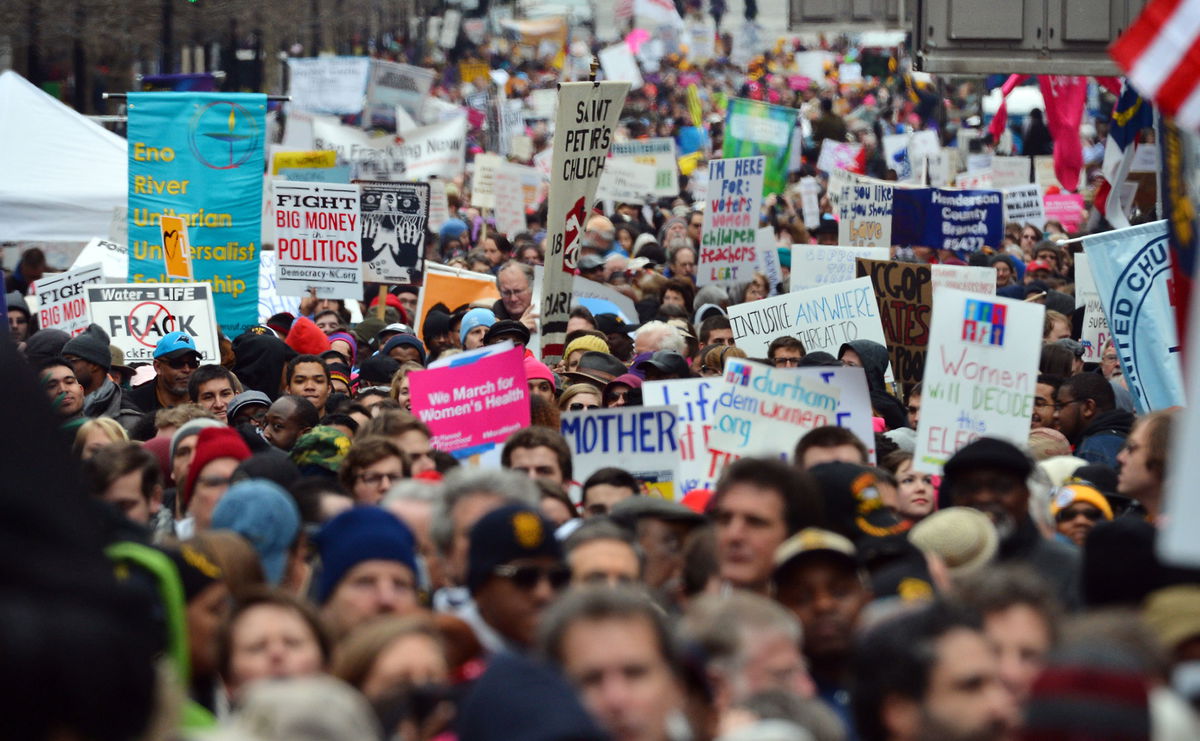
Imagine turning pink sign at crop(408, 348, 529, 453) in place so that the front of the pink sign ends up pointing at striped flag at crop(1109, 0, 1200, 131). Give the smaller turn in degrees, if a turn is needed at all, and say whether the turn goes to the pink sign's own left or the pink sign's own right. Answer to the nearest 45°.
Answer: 0° — it already faces it

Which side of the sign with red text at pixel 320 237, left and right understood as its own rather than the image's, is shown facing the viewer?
front

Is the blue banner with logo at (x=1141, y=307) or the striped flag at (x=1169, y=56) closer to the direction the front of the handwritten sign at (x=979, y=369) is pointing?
the striped flag

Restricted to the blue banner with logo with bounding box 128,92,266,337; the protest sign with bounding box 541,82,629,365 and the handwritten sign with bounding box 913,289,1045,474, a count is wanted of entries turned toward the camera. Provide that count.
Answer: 3

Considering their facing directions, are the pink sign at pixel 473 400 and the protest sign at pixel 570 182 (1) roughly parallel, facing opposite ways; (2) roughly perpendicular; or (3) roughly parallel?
roughly parallel

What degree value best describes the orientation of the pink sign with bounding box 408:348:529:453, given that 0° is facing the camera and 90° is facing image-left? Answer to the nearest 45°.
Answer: approximately 0°

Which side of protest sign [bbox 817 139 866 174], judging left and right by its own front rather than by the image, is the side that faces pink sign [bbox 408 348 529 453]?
front

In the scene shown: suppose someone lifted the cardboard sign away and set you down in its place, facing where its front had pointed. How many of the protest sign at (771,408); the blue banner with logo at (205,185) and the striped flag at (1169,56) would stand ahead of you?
2

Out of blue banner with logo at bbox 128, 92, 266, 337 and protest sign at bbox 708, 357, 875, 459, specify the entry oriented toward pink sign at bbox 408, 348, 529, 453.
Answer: the blue banner with logo

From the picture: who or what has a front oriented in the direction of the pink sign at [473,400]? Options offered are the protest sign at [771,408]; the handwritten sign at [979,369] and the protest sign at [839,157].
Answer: the protest sign at [839,157]

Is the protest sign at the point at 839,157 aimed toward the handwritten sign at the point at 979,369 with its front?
yes

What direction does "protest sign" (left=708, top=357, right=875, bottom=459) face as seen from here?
toward the camera

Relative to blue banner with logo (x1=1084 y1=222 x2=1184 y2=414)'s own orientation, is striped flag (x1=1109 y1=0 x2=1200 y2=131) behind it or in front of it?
in front

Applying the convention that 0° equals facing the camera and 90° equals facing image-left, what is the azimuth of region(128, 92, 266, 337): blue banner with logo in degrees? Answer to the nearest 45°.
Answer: approximately 0°

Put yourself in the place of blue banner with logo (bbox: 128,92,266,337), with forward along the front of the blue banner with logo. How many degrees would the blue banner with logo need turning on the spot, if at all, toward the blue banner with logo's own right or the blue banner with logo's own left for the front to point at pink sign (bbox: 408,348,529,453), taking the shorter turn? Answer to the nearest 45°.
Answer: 0° — it already faces it

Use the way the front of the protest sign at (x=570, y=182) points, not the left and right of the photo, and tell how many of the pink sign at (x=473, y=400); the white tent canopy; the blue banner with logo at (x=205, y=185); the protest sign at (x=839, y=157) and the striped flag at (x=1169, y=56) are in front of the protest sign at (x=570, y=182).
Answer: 2

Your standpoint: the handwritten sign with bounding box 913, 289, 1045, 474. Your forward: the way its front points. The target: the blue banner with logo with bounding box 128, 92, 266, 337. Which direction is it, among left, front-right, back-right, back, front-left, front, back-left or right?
back-right

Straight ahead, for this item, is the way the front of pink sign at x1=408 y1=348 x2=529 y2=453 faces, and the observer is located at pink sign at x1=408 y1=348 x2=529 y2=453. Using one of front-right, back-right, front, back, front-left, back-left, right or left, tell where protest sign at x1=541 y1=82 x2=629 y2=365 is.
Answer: back

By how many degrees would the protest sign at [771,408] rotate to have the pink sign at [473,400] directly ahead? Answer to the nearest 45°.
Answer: approximately 90° to its right

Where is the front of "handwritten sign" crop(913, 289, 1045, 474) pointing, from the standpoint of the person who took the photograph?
facing the viewer
